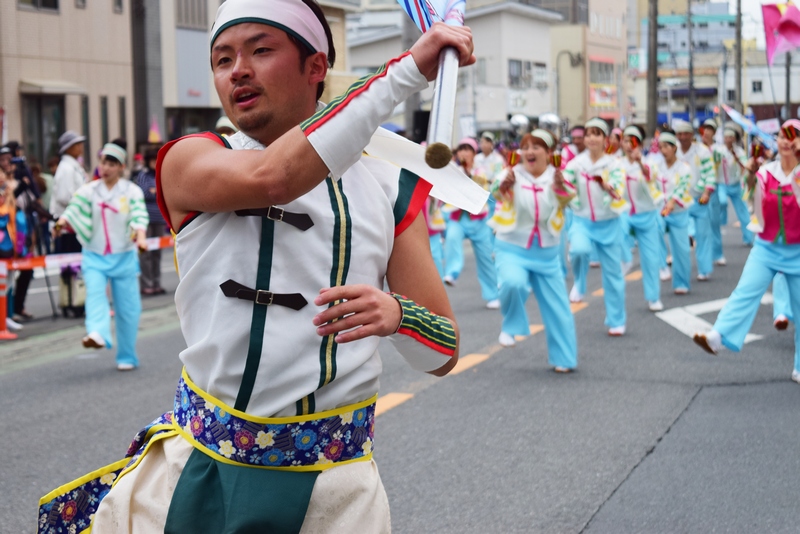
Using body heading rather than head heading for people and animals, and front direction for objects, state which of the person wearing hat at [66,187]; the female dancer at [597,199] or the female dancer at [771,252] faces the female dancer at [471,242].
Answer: the person wearing hat

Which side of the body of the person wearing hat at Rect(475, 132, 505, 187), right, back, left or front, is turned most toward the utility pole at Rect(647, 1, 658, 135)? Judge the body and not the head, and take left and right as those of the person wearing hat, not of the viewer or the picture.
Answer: back

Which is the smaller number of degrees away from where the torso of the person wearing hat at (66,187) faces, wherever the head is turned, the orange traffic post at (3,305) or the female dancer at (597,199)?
the female dancer

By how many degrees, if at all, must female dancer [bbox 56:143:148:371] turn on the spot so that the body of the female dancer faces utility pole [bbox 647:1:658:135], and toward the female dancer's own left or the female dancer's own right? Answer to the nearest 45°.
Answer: approximately 135° to the female dancer's own left

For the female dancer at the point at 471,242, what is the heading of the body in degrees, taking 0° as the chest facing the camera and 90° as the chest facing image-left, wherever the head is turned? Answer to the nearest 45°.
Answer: approximately 0°

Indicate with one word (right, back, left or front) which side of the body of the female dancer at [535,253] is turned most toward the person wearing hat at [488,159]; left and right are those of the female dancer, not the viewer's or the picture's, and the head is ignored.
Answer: back

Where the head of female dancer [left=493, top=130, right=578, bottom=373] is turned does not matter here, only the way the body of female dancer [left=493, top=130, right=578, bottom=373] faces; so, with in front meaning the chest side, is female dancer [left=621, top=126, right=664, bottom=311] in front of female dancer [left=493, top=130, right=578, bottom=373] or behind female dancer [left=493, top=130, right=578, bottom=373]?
behind

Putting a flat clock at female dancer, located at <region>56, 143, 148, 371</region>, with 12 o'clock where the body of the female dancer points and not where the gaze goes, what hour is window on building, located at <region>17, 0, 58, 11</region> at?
The window on building is roughly at 6 o'clock from the female dancer.
